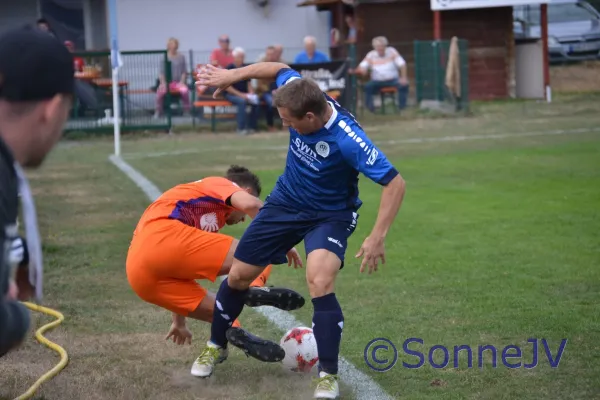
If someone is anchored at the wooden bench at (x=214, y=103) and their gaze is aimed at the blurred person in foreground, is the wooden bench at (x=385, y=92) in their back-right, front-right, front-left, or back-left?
back-left

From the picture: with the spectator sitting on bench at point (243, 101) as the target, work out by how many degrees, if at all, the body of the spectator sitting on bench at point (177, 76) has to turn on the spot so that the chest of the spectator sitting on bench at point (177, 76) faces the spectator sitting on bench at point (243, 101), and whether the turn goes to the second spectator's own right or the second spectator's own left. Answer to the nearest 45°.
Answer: approximately 45° to the second spectator's own left

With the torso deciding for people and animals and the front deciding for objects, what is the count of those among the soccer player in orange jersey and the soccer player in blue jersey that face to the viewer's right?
1

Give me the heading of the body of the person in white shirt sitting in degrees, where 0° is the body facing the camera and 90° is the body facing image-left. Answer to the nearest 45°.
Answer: approximately 0°

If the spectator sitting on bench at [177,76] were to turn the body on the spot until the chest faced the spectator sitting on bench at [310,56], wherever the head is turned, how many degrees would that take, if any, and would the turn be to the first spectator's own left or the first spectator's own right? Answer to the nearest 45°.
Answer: approximately 90° to the first spectator's own left

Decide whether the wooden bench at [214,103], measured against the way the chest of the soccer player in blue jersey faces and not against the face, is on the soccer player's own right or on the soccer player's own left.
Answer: on the soccer player's own right

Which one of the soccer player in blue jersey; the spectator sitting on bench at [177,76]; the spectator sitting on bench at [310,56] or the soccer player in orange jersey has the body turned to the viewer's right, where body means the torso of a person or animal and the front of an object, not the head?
the soccer player in orange jersey

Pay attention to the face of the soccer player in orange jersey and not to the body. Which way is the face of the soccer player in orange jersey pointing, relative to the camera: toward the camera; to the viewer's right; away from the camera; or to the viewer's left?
to the viewer's right

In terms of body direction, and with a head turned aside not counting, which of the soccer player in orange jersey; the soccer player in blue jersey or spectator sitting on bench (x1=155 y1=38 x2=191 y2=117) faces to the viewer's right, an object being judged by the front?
the soccer player in orange jersey

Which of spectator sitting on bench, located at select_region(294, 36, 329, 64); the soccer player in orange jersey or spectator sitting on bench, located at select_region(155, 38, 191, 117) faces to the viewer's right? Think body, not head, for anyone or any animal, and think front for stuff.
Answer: the soccer player in orange jersey

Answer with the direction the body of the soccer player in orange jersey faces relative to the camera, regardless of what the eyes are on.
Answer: to the viewer's right

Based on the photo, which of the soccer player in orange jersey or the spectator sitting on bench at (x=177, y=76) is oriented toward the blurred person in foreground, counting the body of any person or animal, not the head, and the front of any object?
the spectator sitting on bench
